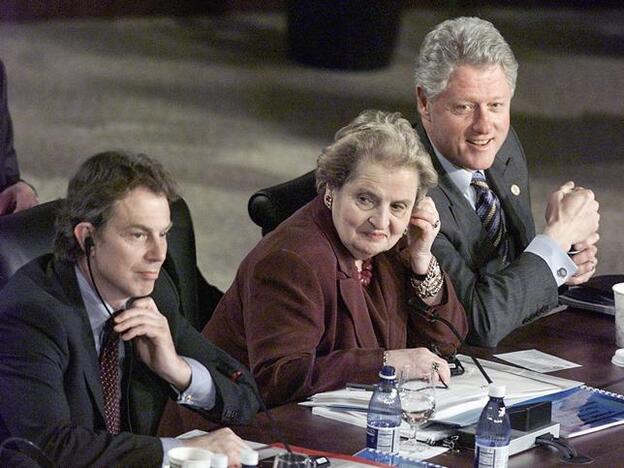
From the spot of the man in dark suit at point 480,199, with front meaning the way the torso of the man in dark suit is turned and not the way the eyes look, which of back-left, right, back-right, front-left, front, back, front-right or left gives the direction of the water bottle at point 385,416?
front-right

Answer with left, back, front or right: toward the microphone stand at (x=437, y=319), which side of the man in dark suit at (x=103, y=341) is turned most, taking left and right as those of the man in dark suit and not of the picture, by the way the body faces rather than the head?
left

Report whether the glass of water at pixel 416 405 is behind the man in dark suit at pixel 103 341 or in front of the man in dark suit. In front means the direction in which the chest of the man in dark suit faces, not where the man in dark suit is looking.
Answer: in front

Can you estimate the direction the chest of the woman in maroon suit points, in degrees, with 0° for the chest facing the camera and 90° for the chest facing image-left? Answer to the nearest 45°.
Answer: approximately 315°

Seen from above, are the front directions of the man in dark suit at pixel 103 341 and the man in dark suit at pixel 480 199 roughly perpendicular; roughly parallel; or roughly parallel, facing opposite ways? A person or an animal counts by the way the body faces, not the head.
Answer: roughly parallel

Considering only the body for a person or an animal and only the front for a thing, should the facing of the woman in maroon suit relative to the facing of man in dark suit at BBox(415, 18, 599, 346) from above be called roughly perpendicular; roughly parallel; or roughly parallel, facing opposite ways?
roughly parallel

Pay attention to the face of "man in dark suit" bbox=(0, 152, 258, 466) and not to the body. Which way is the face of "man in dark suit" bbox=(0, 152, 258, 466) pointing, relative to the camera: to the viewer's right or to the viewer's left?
to the viewer's right

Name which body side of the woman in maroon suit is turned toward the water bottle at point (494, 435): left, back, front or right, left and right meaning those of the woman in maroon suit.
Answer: front

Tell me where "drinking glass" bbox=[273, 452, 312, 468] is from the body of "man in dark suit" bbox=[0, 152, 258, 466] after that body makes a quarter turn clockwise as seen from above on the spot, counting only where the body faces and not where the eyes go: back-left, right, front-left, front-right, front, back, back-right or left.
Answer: left

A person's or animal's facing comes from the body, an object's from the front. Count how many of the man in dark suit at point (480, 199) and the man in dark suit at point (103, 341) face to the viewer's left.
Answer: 0

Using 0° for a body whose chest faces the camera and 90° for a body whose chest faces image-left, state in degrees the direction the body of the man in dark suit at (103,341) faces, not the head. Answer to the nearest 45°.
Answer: approximately 315°

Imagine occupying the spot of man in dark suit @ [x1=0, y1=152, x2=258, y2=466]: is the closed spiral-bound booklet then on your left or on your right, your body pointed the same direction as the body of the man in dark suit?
on your left

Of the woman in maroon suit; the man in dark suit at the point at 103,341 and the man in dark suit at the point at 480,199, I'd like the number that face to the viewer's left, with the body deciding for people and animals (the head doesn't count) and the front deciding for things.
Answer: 0
